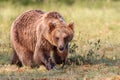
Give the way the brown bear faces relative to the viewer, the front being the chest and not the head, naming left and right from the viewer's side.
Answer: facing the viewer and to the right of the viewer
